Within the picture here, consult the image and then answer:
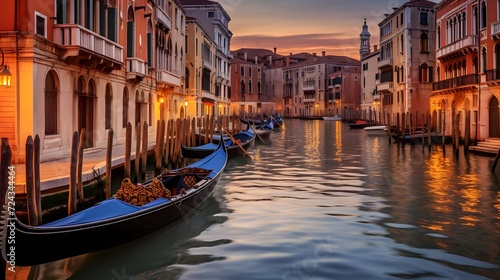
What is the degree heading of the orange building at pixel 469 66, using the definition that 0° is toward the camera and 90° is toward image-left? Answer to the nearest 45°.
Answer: approximately 45°

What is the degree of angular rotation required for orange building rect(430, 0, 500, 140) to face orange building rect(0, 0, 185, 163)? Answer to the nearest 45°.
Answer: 0° — it already faces it

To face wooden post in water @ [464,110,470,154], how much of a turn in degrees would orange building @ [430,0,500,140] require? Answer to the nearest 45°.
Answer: approximately 45° to its left

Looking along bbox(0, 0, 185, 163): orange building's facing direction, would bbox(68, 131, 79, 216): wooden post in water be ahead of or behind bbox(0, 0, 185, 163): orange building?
ahead

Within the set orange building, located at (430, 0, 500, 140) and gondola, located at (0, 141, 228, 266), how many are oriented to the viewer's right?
0

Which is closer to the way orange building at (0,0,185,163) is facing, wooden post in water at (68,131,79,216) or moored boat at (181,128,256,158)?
the wooden post in water

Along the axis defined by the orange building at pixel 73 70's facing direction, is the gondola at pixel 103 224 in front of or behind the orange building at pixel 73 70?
in front

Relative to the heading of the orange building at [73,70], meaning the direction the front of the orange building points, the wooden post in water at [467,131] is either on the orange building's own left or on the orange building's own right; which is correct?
on the orange building's own left
